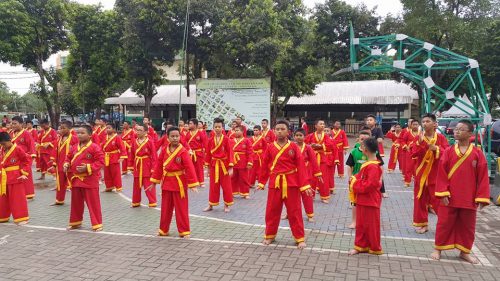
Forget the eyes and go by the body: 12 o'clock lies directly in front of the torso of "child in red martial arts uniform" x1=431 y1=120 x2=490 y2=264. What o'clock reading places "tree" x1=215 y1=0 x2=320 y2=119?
The tree is roughly at 5 o'clock from the child in red martial arts uniform.

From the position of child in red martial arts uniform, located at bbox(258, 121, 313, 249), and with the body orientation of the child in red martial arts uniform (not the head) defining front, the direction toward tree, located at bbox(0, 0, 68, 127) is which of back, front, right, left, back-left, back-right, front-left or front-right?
back-right

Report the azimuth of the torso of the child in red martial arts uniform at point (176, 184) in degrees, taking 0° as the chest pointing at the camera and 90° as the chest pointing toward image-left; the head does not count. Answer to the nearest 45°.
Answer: approximately 0°

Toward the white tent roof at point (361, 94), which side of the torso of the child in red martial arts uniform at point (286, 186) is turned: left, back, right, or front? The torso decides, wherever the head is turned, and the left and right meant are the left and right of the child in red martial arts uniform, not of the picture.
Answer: back

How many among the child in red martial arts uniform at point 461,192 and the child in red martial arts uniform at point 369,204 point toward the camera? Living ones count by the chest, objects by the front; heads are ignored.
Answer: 1
